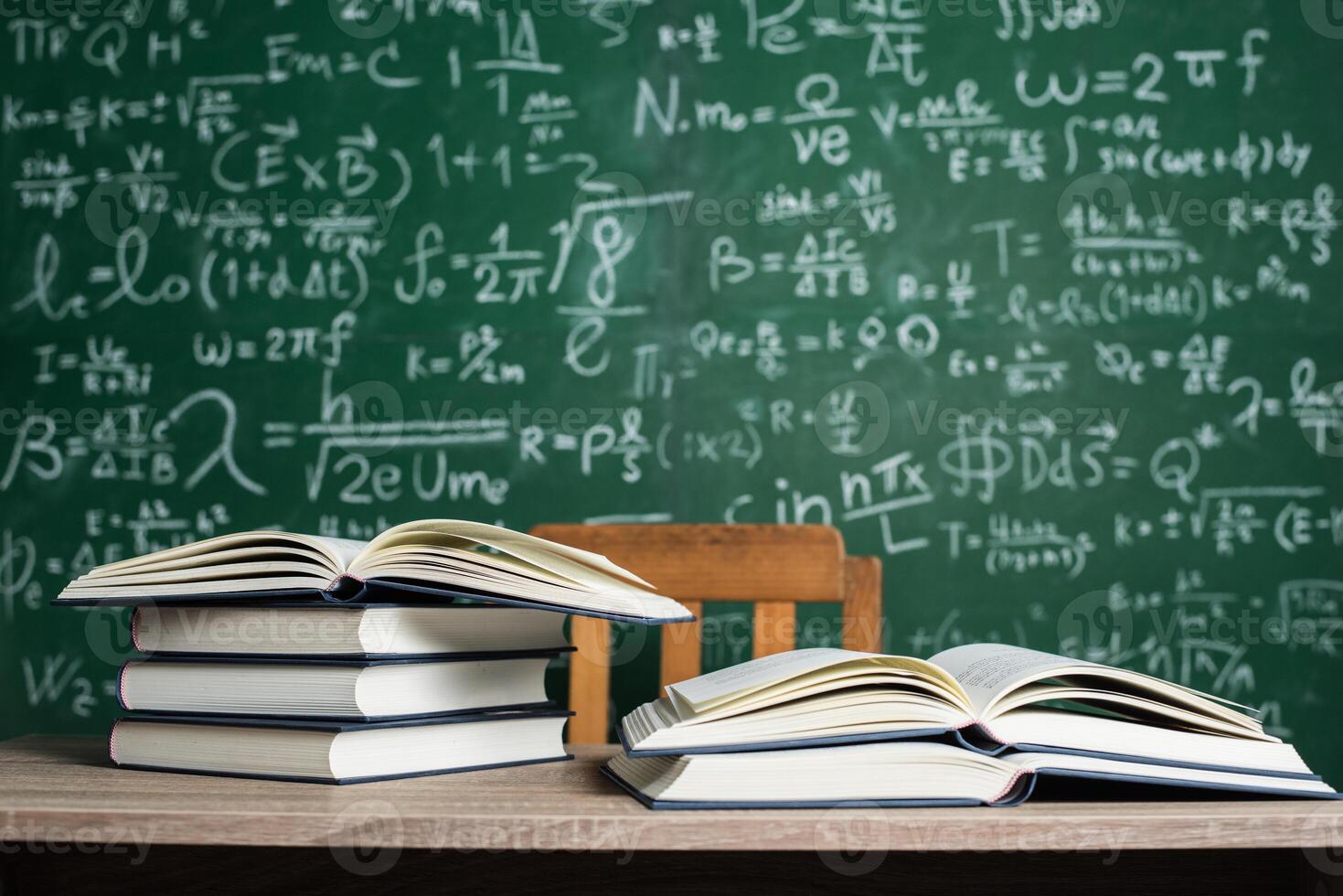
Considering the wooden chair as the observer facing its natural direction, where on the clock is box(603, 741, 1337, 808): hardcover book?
The hardcover book is roughly at 12 o'clock from the wooden chair.

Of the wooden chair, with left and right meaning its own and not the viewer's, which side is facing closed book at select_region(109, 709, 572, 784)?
front

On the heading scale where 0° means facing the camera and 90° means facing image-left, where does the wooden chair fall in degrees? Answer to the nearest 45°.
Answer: approximately 0°

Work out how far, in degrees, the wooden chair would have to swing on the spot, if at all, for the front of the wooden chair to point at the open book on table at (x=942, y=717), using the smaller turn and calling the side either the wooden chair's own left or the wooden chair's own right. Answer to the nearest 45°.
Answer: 0° — it already faces it

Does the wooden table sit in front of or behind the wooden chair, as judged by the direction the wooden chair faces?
in front

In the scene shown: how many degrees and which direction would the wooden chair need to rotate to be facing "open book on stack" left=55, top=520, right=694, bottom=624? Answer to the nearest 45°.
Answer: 0° — it already faces it

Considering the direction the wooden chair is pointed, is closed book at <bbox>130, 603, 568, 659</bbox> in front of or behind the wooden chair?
in front
